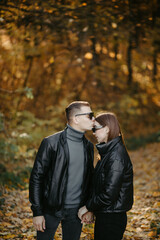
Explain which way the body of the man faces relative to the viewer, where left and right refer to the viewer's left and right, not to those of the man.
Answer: facing the viewer and to the right of the viewer

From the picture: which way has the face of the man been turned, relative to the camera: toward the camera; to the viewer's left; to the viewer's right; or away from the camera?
to the viewer's right

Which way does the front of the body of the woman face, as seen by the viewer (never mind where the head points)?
to the viewer's left

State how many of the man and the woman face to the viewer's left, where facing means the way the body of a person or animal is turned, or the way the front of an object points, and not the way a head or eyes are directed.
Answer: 1
